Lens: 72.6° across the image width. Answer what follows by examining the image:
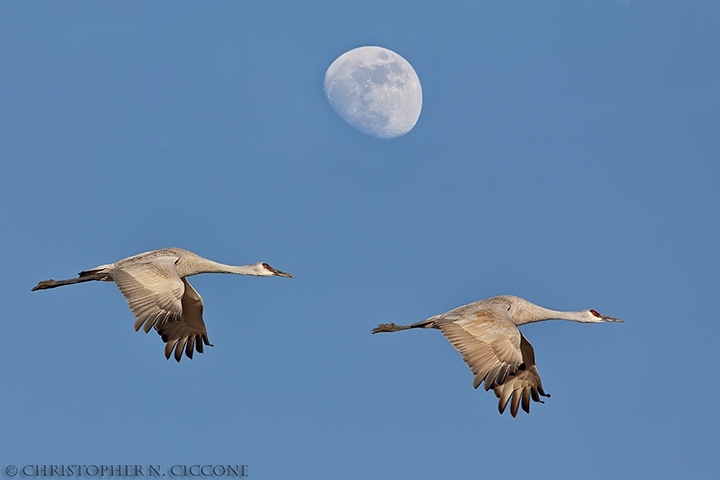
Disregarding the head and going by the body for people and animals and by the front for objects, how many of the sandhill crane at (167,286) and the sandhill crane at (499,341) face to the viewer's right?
2

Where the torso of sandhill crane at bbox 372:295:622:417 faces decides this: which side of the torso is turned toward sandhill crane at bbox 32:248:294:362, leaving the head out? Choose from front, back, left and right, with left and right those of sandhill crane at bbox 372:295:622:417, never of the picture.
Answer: back

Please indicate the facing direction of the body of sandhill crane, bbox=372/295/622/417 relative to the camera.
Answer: to the viewer's right

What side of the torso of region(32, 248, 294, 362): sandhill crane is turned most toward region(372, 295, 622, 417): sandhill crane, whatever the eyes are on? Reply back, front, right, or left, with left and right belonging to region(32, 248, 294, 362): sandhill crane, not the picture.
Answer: front

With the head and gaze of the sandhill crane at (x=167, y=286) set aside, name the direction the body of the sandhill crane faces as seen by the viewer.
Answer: to the viewer's right
